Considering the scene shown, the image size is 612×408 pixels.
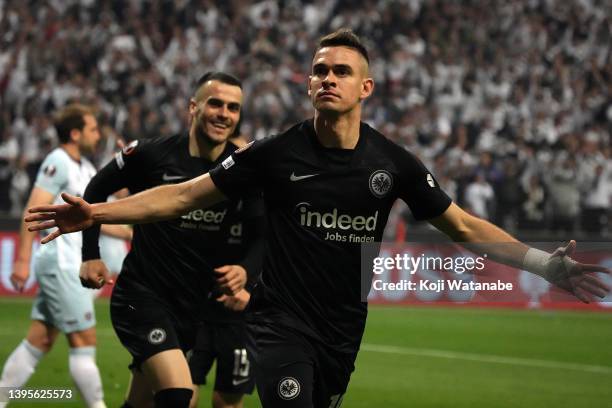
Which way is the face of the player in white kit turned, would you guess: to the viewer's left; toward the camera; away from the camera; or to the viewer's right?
to the viewer's right

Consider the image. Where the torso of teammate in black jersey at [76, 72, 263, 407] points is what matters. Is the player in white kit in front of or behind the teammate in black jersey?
behind

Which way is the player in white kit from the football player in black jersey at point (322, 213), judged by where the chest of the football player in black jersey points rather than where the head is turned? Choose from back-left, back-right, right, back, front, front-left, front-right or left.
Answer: back-right
